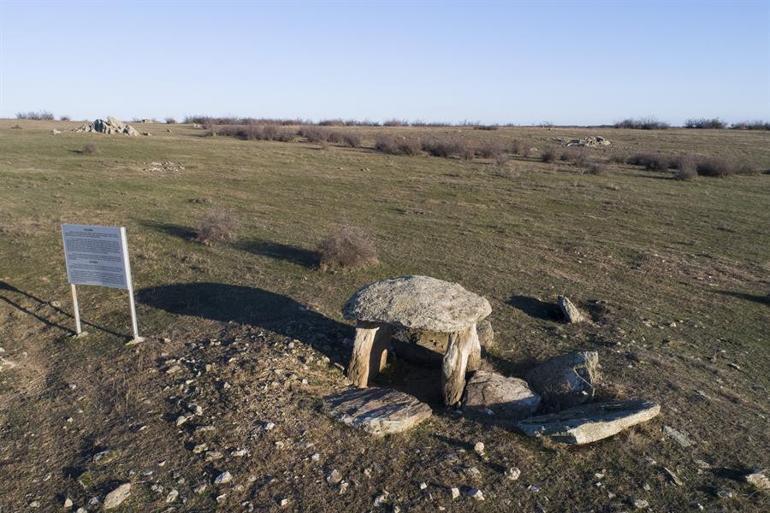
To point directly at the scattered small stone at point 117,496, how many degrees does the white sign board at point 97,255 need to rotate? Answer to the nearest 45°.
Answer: approximately 45° to its left

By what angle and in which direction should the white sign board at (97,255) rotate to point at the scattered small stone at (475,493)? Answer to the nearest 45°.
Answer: approximately 90° to its left

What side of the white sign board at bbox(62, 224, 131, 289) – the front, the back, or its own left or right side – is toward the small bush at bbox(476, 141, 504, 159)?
back

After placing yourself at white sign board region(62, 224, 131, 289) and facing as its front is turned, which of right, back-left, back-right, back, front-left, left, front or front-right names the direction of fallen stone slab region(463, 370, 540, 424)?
left

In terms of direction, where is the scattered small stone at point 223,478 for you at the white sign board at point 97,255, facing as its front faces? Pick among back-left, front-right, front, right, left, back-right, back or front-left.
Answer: front-left

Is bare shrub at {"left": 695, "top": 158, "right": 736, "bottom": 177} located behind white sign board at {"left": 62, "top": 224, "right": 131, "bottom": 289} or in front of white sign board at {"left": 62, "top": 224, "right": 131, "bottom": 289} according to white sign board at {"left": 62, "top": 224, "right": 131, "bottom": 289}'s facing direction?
behind

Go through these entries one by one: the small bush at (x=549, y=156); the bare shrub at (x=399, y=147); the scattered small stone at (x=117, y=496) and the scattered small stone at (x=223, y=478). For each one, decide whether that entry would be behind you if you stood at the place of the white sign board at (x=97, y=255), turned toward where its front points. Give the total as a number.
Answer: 2

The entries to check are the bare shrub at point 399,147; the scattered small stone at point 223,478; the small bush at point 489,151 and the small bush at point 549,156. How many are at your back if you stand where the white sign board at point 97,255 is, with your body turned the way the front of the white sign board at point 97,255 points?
3

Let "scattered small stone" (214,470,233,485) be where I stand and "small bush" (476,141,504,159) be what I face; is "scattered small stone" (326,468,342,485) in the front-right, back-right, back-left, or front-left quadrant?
front-right

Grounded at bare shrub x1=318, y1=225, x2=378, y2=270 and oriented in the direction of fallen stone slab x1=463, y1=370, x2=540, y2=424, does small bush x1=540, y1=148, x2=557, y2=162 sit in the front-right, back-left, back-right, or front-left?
back-left

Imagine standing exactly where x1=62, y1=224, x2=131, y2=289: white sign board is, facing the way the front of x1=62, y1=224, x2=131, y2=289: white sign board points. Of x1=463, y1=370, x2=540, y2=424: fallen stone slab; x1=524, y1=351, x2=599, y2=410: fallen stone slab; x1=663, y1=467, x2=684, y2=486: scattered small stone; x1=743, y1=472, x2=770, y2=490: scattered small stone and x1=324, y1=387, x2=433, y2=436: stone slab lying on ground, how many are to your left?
5

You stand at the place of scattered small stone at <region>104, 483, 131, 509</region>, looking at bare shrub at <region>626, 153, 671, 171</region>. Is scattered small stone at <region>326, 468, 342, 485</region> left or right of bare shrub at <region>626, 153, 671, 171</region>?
right

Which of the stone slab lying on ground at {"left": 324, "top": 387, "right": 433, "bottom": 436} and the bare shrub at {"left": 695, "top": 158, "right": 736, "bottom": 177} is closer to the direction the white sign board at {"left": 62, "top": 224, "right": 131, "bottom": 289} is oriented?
the stone slab lying on ground

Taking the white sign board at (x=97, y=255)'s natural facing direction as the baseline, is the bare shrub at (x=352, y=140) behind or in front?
behind

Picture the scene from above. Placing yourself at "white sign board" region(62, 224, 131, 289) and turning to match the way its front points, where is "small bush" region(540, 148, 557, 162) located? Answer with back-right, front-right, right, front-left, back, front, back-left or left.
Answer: back

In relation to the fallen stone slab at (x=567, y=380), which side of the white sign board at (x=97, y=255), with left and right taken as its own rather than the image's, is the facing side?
left

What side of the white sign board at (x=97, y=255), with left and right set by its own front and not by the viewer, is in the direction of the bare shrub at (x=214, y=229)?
back

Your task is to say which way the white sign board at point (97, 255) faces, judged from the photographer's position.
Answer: facing the viewer and to the left of the viewer
